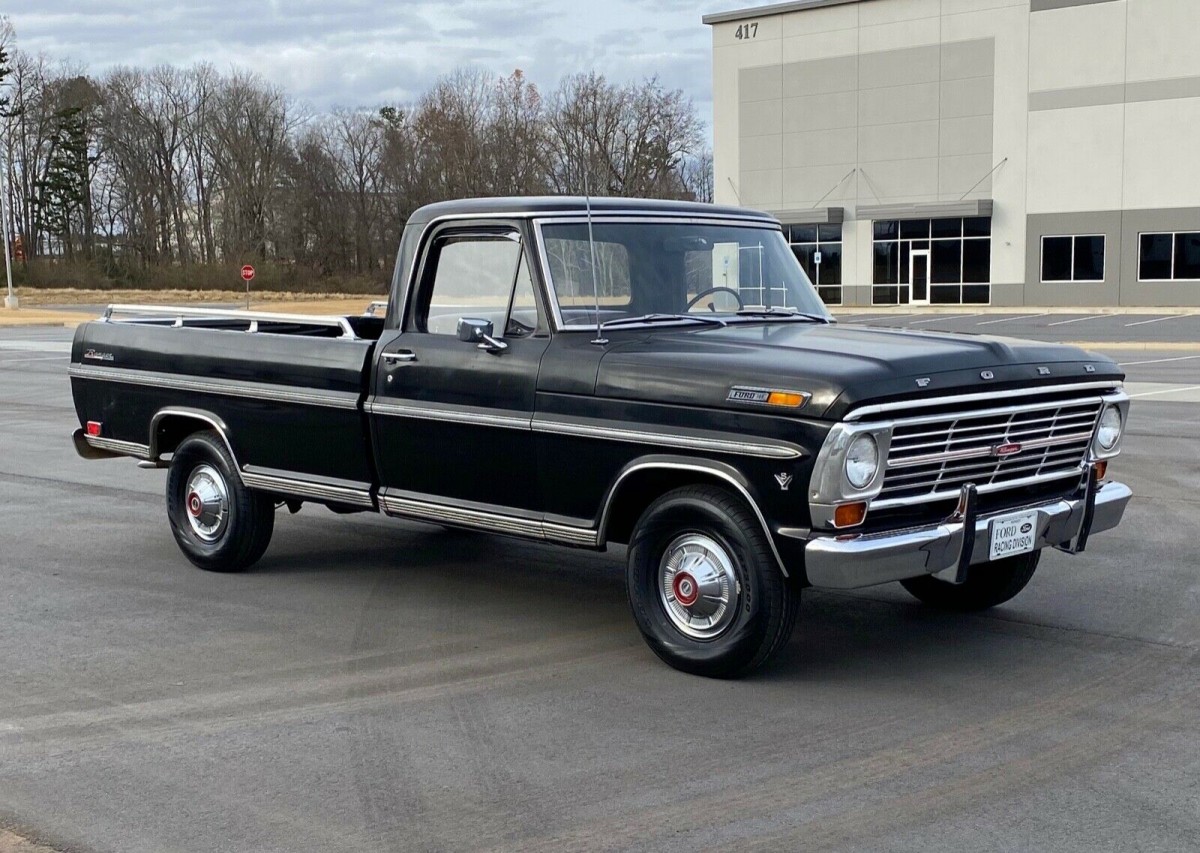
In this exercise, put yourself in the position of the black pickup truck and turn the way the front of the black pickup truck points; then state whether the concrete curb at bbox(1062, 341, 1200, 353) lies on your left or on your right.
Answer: on your left

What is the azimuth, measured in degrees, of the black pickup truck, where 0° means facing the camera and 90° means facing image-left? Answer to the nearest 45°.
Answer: approximately 315°
